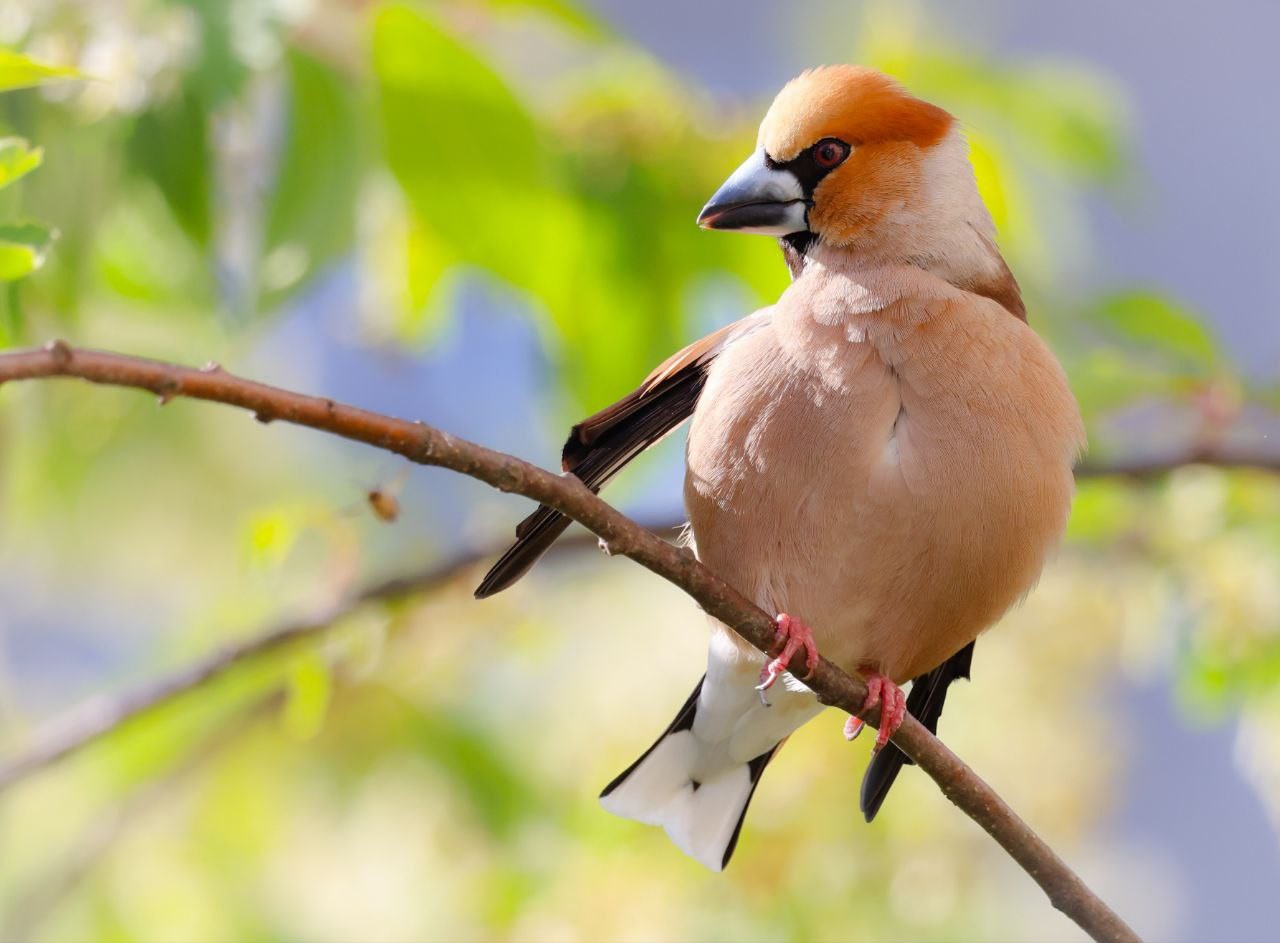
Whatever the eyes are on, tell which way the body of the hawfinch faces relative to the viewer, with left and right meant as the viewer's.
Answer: facing the viewer

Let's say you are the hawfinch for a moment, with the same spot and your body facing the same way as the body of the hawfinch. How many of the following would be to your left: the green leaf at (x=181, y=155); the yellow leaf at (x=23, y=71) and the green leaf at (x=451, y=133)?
0

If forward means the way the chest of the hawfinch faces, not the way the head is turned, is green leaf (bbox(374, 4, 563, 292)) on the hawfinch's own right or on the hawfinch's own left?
on the hawfinch's own right

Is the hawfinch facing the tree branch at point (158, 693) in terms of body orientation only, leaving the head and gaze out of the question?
no

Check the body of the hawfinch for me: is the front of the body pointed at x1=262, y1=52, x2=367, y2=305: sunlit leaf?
no

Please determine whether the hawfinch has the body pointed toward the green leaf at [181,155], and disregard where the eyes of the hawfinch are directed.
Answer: no

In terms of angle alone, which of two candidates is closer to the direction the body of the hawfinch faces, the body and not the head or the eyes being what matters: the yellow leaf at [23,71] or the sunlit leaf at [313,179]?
the yellow leaf

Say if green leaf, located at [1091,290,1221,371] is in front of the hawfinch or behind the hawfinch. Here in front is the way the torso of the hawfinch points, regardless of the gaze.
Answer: behind
